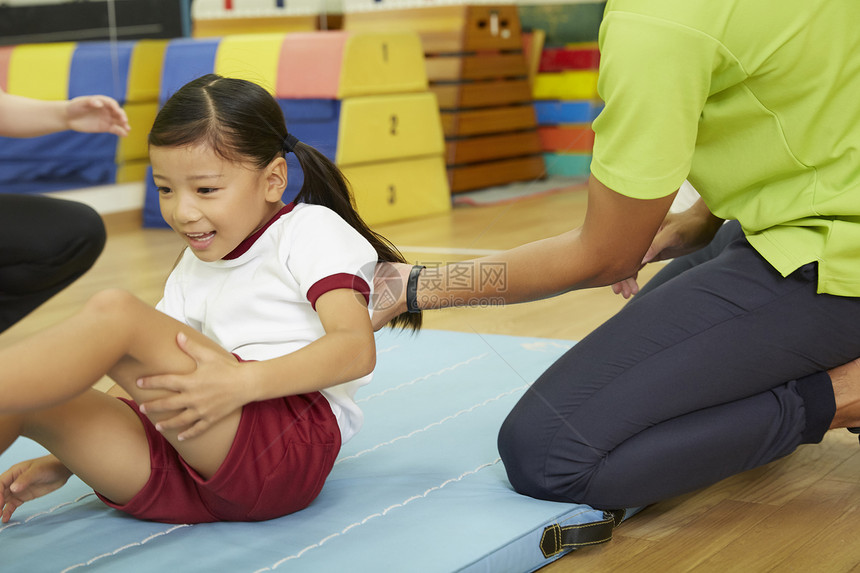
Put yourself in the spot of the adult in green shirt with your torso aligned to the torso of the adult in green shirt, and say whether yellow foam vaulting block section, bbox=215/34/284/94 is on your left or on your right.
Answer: on your right

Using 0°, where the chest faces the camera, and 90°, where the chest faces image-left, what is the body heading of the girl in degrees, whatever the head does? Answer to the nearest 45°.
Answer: approximately 45°

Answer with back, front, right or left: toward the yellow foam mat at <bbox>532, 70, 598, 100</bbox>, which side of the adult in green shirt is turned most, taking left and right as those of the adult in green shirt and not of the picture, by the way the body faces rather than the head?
right

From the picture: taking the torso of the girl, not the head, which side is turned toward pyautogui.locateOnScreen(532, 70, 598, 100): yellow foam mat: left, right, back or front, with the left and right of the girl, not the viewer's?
back

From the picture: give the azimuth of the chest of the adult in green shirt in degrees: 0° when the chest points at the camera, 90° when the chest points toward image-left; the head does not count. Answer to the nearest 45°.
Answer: approximately 90°
